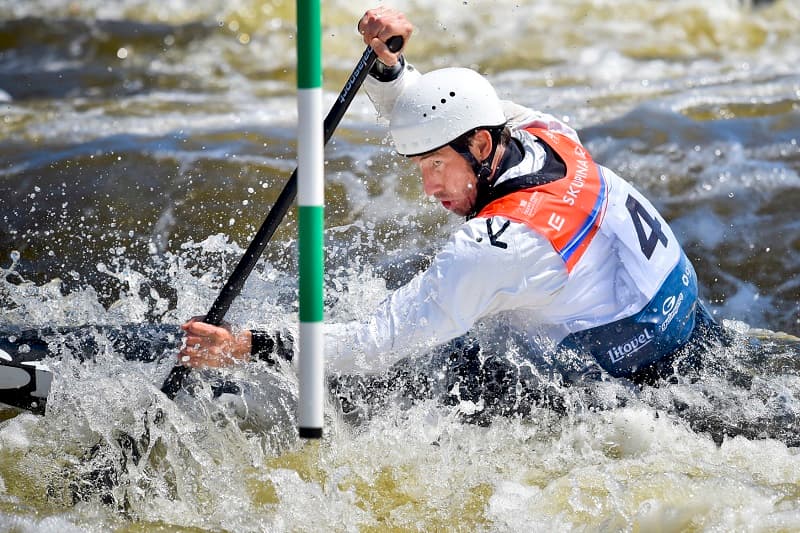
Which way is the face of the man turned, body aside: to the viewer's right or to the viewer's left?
to the viewer's left

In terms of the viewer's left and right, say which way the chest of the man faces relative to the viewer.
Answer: facing to the left of the viewer

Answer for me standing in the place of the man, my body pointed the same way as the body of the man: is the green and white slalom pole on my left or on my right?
on my left
